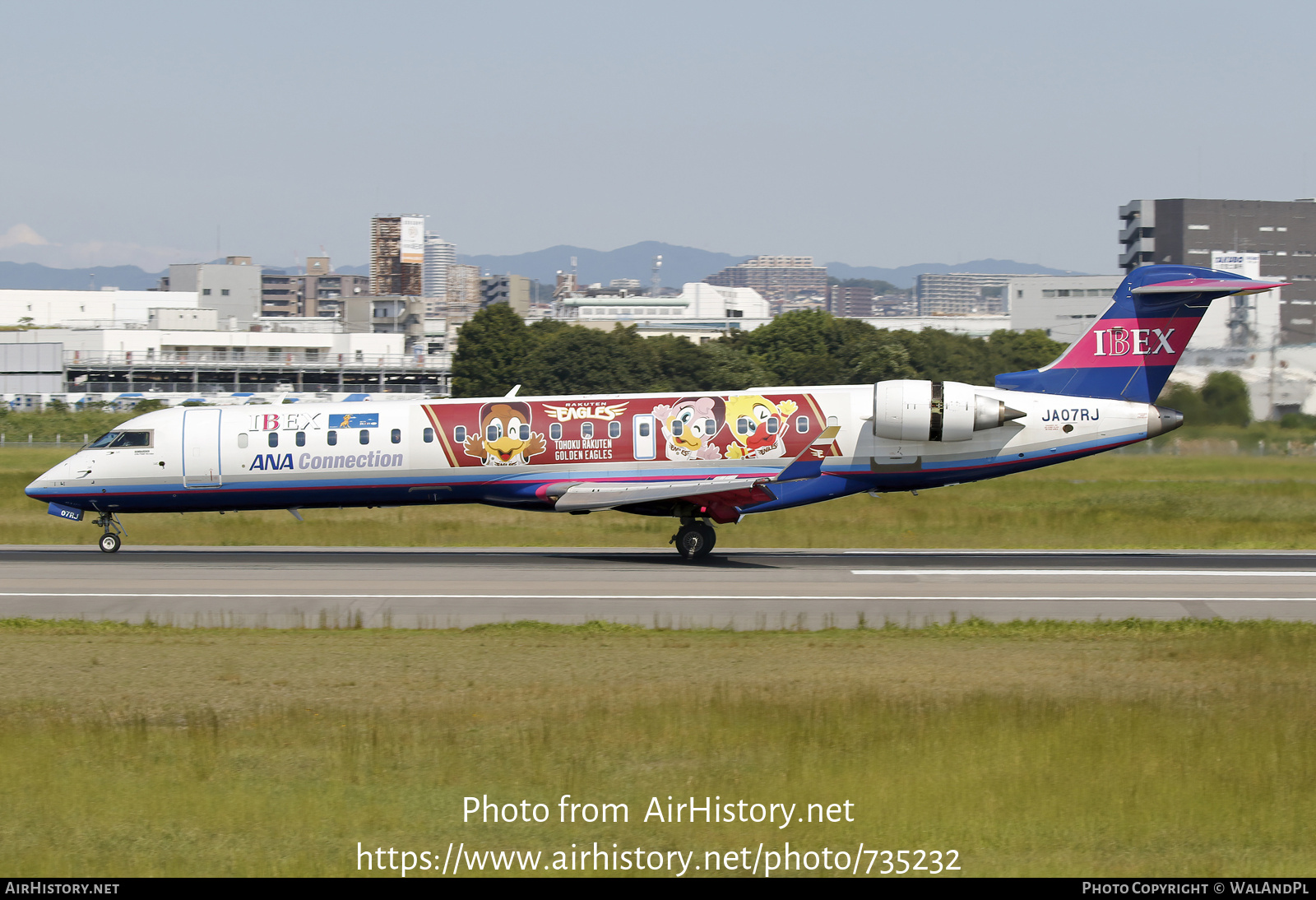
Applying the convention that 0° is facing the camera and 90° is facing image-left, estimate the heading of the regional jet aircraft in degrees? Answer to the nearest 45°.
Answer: approximately 90°
